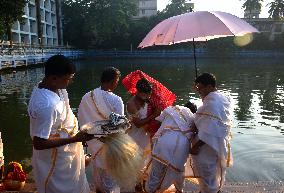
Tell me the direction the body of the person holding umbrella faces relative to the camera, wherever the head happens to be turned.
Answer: to the viewer's left

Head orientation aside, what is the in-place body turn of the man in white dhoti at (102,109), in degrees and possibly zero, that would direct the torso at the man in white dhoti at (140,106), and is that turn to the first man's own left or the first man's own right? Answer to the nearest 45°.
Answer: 0° — they already face them

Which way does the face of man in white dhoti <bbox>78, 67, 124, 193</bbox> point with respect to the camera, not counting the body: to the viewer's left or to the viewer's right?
to the viewer's right

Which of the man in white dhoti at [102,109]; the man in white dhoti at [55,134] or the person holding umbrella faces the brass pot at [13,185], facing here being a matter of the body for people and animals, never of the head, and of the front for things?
the person holding umbrella

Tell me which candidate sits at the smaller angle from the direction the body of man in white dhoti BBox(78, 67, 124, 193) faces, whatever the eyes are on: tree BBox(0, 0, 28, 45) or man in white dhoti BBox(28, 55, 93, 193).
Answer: the tree

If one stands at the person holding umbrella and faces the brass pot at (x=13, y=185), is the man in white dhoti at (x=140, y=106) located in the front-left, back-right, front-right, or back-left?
front-right

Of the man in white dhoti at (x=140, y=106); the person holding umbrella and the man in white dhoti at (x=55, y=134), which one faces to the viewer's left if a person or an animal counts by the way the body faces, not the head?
the person holding umbrella

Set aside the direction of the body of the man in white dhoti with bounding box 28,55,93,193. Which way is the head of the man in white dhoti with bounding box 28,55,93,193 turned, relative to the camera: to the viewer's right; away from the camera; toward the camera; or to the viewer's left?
to the viewer's right

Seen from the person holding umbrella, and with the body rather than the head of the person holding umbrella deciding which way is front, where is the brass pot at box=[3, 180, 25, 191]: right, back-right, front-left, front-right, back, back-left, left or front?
front

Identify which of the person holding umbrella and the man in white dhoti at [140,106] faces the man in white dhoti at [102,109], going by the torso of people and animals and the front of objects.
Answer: the person holding umbrella

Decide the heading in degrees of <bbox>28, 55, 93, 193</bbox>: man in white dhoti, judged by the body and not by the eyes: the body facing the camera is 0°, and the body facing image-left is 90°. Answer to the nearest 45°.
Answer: approximately 270°

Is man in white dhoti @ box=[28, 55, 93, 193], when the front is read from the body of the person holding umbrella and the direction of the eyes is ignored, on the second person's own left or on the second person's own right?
on the second person's own left

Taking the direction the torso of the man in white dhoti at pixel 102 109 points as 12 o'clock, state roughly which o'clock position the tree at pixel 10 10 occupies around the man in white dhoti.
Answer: The tree is roughly at 10 o'clock from the man in white dhoti.

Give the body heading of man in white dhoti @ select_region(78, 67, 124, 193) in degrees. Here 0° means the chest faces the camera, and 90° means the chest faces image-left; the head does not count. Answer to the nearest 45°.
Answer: approximately 225°
